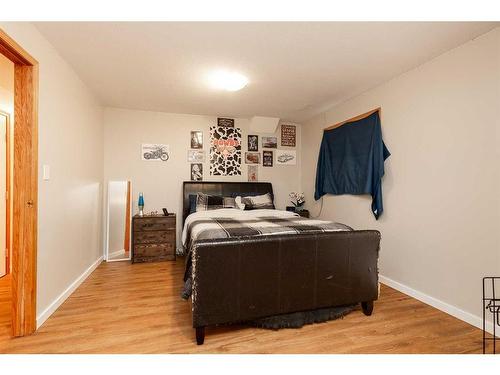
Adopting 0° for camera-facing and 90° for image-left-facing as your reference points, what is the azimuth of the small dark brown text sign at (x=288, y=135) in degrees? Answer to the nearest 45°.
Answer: approximately 0°

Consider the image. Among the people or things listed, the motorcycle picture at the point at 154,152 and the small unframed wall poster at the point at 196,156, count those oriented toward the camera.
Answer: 2

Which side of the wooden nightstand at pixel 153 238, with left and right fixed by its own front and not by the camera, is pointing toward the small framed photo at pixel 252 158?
left

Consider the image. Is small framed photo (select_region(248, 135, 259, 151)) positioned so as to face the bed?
yes

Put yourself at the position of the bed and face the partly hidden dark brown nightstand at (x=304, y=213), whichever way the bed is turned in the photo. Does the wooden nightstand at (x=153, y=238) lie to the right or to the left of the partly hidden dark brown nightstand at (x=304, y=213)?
left

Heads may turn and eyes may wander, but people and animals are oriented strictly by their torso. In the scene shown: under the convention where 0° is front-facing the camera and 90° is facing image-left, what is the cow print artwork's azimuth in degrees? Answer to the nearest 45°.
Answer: approximately 0°

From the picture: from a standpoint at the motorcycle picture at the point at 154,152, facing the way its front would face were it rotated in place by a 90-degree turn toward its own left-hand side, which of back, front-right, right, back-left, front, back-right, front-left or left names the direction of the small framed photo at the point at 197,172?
front
